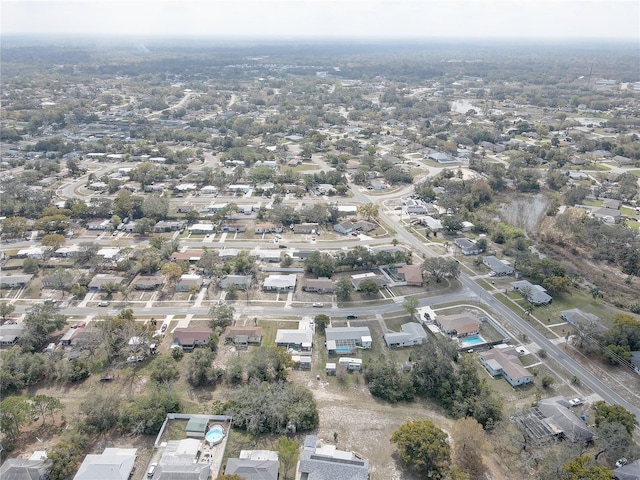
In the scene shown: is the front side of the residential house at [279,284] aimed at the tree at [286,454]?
yes

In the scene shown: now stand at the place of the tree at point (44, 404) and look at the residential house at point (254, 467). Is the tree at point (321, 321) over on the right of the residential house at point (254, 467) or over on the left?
left

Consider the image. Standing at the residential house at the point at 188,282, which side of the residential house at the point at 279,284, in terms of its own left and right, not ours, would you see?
right

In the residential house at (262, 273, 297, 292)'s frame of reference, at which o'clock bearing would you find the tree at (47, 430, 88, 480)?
The tree is roughly at 1 o'clock from the residential house.

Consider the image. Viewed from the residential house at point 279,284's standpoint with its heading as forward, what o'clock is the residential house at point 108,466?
the residential house at point 108,466 is roughly at 1 o'clock from the residential house at point 279,284.

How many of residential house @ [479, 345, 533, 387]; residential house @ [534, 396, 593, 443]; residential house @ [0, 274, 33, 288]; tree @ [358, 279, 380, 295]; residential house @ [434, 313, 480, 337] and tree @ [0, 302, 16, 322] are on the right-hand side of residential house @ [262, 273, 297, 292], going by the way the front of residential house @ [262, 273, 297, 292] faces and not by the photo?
2

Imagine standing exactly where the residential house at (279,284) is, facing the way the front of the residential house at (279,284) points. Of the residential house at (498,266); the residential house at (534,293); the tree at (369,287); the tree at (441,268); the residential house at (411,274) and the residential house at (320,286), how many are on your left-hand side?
6

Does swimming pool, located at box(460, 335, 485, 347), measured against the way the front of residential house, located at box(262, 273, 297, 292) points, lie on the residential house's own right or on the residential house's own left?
on the residential house's own left

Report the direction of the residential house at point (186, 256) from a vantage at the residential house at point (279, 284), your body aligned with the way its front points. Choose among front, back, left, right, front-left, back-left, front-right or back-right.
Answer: back-right

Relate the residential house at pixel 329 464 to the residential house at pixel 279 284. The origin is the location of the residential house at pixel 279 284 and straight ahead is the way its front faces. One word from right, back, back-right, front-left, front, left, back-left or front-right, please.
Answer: front

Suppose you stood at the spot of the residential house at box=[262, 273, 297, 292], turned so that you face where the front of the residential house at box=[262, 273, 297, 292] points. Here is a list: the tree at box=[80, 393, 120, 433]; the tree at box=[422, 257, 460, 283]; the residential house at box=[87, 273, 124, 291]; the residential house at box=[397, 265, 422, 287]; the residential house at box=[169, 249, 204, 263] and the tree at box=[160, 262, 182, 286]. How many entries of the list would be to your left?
2

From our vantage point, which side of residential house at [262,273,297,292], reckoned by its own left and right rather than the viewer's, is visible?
front

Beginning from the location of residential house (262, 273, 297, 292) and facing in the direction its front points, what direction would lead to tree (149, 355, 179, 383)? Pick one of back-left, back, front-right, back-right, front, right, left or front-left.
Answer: front-right

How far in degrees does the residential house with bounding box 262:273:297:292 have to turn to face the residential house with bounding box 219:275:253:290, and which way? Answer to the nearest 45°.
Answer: approximately 90° to its right

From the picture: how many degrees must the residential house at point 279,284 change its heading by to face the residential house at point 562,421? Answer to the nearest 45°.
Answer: approximately 45° to its left

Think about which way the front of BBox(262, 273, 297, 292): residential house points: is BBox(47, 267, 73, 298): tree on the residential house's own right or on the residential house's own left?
on the residential house's own right

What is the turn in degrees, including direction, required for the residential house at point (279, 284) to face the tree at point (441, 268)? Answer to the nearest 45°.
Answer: approximately 90° to its left

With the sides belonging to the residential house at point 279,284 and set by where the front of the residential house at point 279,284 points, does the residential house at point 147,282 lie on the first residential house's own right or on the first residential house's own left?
on the first residential house's own right

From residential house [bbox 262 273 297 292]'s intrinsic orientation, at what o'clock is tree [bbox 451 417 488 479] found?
The tree is roughly at 11 o'clock from the residential house.

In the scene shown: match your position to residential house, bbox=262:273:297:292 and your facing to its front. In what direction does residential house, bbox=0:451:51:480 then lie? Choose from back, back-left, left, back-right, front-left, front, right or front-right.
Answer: front-right

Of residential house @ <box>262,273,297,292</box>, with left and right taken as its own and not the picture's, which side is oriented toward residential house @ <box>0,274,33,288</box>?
right

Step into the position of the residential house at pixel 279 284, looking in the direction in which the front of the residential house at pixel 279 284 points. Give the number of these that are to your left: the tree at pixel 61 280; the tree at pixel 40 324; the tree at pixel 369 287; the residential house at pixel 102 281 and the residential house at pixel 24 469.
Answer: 1

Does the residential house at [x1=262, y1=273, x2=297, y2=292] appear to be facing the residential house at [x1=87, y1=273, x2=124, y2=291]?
no

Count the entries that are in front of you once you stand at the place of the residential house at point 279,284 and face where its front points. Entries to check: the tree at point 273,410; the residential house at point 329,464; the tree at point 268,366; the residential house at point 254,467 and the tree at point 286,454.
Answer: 5

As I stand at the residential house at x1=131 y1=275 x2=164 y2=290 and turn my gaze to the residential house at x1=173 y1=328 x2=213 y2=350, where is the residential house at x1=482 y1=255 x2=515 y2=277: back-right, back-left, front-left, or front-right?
front-left
